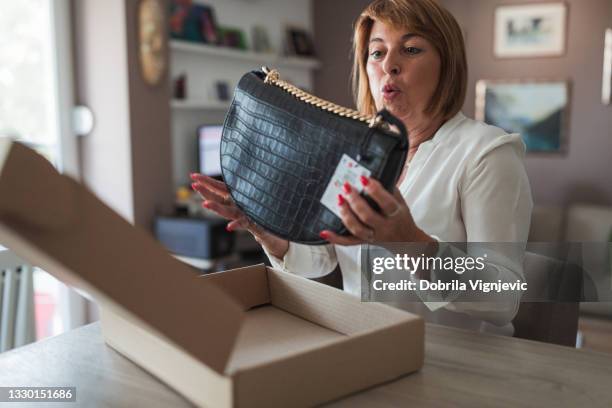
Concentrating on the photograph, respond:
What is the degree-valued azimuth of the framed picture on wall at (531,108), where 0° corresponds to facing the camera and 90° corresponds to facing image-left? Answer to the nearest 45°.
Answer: approximately 0°

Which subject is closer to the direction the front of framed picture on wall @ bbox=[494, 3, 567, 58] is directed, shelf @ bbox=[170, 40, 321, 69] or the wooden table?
the wooden table

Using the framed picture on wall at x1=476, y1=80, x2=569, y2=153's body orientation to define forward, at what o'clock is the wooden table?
The wooden table is roughly at 12 o'clock from the framed picture on wall.

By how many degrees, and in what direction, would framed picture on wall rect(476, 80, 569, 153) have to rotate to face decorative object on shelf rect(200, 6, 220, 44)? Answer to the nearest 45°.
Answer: approximately 45° to its right

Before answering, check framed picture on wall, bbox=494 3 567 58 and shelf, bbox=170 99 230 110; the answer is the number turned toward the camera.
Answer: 2

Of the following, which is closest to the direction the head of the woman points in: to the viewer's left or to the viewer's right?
to the viewer's left

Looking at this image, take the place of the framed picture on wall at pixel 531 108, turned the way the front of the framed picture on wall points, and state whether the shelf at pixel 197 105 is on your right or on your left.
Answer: on your right
